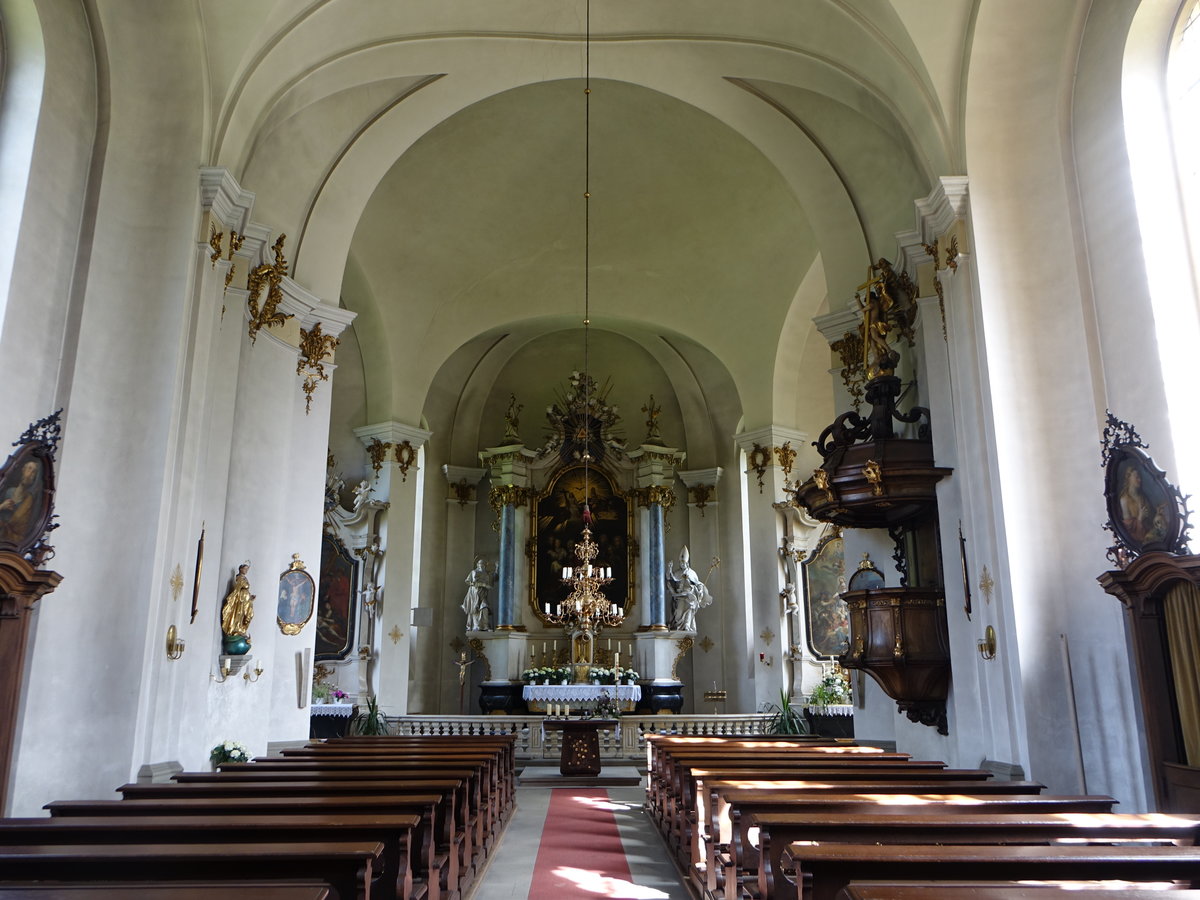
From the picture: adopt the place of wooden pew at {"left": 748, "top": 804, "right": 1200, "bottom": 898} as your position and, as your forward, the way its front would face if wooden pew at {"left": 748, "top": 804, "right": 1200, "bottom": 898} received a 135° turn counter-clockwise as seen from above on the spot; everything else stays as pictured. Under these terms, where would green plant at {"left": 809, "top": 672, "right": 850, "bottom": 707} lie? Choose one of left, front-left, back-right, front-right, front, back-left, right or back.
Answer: back-right

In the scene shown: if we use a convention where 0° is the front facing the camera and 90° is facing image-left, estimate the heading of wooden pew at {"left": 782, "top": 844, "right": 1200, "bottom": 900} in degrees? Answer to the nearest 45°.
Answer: approximately 180°

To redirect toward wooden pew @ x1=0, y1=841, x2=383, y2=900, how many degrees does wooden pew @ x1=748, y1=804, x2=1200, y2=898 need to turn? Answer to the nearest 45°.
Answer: approximately 135° to its left

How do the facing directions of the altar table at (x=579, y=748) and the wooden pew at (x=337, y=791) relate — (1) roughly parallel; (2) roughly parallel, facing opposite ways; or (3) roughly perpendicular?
roughly parallel, facing opposite ways

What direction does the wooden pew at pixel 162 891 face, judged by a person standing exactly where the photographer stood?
facing away from the viewer

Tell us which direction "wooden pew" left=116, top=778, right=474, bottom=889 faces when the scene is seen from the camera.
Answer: facing away from the viewer

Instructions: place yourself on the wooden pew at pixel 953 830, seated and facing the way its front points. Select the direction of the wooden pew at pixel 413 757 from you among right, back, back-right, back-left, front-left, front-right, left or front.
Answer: front-left

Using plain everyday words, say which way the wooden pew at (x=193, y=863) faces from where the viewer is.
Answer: facing away from the viewer

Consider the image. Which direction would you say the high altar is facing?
toward the camera

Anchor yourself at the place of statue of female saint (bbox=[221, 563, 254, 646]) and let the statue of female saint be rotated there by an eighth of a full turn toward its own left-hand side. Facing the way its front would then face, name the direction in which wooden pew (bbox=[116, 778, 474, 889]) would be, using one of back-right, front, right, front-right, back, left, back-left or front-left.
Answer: right

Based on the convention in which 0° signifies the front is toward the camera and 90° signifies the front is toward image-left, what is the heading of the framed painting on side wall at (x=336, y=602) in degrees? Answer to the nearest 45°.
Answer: approximately 315°

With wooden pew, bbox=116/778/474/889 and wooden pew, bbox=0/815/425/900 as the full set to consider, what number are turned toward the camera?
0

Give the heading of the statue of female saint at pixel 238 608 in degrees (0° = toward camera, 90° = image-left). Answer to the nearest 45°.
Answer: approximately 315°

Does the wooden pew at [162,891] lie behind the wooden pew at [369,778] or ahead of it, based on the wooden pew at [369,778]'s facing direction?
behind

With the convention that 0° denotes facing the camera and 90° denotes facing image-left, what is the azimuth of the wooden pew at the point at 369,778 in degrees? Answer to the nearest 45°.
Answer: approximately 180°

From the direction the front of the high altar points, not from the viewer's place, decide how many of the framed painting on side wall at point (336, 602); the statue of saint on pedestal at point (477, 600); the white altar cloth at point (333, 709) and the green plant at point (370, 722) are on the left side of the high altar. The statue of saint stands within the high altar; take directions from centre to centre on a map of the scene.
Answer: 0

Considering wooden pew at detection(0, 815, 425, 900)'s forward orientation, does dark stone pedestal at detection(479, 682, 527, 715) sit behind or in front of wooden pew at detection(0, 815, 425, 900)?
in front

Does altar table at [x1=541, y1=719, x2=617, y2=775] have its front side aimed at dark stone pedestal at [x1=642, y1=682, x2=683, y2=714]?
no

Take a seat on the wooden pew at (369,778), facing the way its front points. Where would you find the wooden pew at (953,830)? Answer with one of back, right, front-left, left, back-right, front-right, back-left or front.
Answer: back-right

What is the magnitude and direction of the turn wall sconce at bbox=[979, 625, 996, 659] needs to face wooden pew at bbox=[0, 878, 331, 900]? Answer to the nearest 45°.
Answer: approximately 45° to its left

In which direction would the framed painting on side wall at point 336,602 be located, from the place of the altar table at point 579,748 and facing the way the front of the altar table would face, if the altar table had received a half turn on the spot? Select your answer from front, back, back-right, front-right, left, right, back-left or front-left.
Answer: front-left

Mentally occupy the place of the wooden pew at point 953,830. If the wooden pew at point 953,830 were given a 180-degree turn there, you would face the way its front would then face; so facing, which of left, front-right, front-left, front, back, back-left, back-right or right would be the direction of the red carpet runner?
back-right
